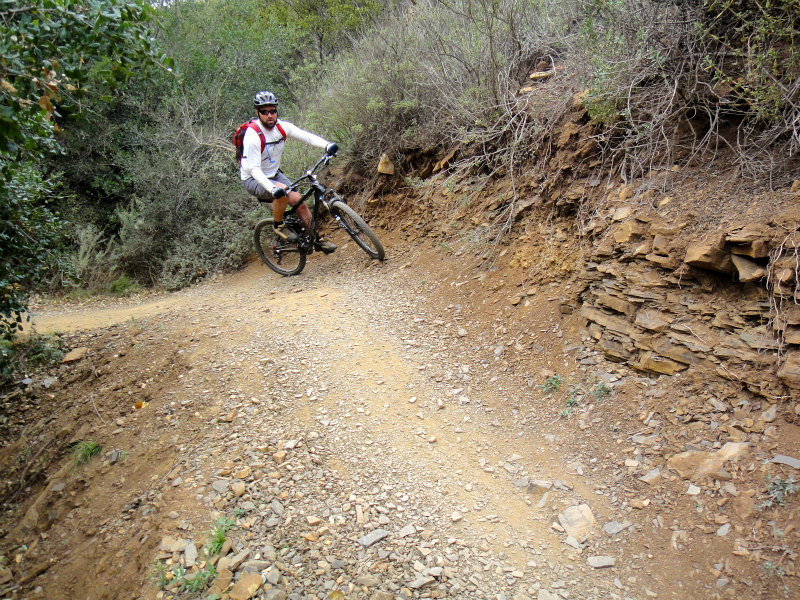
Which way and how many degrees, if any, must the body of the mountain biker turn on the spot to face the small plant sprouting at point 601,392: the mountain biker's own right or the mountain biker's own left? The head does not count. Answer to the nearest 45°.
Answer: approximately 45° to the mountain biker's own right

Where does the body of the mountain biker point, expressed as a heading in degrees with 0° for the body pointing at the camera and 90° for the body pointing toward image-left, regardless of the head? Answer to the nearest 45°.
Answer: approximately 315°

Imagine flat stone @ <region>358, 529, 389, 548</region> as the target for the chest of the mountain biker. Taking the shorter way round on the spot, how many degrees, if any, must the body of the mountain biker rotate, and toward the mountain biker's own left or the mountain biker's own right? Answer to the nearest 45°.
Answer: approximately 45° to the mountain biker's own right

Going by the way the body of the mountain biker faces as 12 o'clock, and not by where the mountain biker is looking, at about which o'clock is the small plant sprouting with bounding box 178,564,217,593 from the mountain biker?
The small plant sprouting is roughly at 2 o'clock from the mountain biker.

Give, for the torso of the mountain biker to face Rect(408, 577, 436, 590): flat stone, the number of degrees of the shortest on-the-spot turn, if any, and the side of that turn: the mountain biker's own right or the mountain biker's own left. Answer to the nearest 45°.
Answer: approximately 45° to the mountain biker's own right

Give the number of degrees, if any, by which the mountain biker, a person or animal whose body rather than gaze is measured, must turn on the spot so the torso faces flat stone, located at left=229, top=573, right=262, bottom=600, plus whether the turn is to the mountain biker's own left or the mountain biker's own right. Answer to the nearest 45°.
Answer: approximately 45° to the mountain biker's own right

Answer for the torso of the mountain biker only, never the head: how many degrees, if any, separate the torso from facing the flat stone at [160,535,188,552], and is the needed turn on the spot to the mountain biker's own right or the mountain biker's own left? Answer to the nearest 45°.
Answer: approximately 45° to the mountain biker's own right

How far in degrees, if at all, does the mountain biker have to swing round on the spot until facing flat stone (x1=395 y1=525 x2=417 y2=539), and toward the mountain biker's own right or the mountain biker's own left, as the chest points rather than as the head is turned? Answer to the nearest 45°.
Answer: approximately 45° to the mountain biker's own right

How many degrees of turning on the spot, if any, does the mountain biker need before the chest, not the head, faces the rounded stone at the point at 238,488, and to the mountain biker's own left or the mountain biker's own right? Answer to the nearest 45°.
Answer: approximately 45° to the mountain biker's own right
